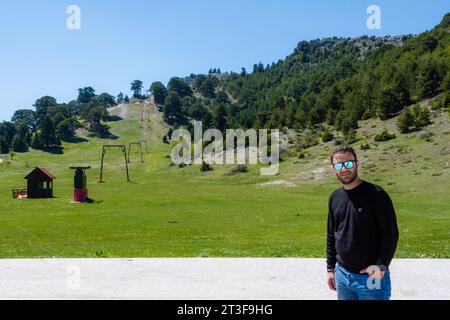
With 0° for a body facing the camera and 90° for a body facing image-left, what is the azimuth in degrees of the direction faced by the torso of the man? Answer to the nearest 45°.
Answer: approximately 45°
